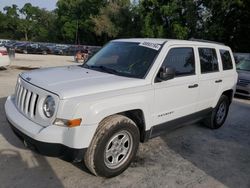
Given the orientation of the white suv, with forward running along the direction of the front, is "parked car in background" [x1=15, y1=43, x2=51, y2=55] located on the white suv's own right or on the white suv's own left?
on the white suv's own right

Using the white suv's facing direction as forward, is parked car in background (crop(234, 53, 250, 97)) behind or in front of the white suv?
behind

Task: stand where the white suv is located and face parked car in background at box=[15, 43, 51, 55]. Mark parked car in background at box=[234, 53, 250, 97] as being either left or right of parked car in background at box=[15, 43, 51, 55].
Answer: right

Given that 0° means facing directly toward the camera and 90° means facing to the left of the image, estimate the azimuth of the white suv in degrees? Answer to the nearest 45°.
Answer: approximately 45°
